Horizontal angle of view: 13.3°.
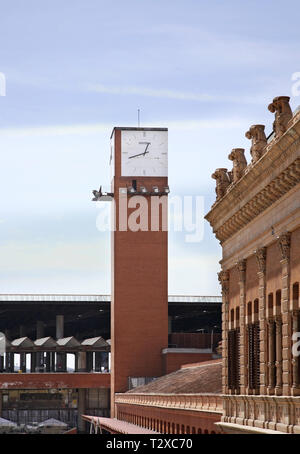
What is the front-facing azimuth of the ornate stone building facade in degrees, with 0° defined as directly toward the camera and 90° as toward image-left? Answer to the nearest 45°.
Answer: approximately 45°
